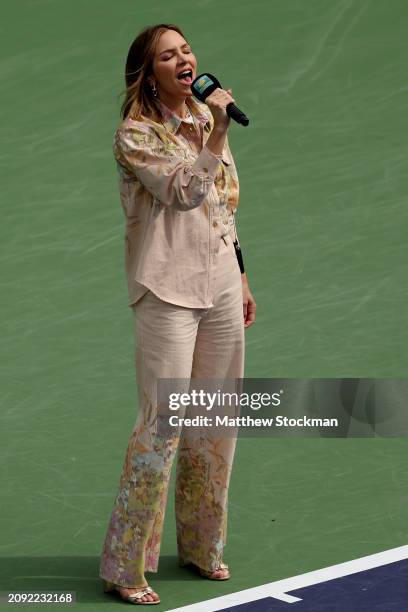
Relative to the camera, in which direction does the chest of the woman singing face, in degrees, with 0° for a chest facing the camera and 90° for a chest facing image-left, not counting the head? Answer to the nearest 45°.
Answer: approximately 315°
